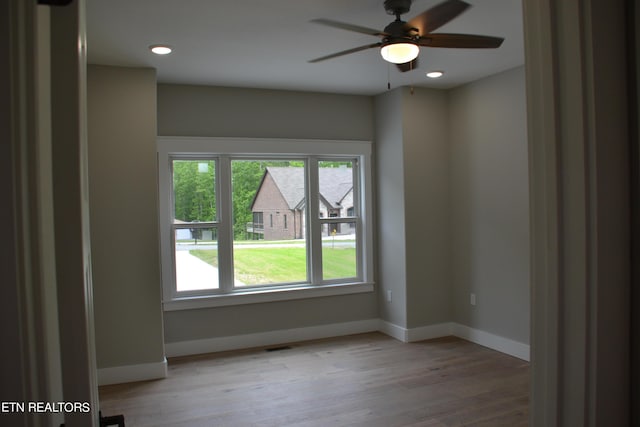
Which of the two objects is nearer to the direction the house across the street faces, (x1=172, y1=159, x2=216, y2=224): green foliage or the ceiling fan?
the ceiling fan

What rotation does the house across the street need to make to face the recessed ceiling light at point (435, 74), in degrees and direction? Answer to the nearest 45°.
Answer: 0° — it already faces it

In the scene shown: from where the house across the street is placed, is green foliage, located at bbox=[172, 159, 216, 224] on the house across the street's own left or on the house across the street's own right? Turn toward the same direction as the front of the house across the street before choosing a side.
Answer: on the house across the street's own right

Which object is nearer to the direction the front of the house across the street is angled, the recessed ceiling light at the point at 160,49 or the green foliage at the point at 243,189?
the recessed ceiling light

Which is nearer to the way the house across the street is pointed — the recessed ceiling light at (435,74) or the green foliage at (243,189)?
the recessed ceiling light

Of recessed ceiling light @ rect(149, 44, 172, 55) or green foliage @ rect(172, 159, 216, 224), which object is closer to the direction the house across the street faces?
the recessed ceiling light

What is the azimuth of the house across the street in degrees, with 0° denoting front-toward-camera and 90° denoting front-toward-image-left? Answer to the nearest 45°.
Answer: approximately 315°

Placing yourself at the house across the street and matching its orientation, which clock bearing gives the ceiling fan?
The ceiling fan is roughly at 1 o'clock from the house across the street.

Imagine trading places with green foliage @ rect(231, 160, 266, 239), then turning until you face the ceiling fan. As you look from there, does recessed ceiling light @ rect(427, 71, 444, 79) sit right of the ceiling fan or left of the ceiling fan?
left

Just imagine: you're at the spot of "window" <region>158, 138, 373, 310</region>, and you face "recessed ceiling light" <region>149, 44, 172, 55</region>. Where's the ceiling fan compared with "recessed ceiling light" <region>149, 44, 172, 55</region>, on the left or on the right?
left
